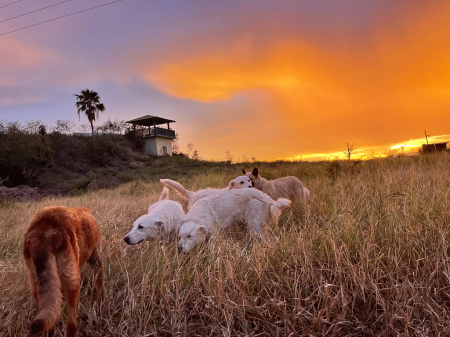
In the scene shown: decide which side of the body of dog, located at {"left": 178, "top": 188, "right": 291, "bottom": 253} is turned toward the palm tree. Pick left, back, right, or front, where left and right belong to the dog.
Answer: right

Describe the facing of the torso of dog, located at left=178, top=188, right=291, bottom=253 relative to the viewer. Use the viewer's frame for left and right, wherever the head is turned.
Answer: facing the viewer and to the left of the viewer

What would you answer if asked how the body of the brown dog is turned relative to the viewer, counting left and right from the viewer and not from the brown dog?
facing away from the viewer and to the right of the viewer

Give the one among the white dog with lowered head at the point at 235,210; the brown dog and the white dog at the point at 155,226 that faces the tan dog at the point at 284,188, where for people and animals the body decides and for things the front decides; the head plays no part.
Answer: the brown dog

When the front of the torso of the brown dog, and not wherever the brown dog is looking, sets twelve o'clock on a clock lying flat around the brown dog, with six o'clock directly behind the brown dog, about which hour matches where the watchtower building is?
The watchtower building is roughly at 11 o'clock from the brown dog.

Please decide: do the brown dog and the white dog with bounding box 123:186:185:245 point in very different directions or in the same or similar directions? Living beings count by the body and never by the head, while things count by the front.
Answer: very different directions

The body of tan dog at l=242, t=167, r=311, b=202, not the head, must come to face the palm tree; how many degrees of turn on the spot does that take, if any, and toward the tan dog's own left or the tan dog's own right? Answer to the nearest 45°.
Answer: approximately 45° to the tan dog's own right

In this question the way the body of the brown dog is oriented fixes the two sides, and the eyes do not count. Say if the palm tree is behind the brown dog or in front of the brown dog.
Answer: in front

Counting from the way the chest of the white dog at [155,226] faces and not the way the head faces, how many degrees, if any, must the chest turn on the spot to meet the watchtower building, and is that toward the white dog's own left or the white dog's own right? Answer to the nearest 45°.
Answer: approximately 135° to the white dog's own right

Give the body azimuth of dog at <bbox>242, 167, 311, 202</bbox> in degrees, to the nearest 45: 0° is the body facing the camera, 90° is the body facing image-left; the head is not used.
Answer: approximately 90°

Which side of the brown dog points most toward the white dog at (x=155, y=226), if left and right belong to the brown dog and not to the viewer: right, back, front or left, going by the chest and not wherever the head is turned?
front

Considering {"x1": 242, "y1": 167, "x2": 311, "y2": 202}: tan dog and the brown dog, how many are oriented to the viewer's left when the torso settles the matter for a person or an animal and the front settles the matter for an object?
1
